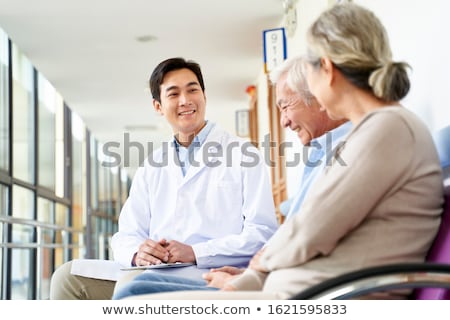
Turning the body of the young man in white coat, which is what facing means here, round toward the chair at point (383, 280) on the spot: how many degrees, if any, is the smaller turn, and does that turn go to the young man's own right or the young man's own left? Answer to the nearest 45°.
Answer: approximately 45° to the young man's own left

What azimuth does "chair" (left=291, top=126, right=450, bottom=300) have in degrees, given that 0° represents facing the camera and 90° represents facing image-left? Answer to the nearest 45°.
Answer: approximately 90°

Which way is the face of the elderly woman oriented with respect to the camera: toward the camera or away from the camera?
away from the camera

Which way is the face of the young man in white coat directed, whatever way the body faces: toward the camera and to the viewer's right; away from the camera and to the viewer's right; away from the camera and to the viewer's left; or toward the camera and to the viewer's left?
toward the camera and to the viewer's right

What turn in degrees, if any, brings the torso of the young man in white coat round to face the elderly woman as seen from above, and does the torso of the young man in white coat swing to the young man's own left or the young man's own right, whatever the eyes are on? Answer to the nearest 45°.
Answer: approximately 45° to the young man's own left

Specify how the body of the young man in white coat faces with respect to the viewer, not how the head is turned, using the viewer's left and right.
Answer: facing the viewer and to the left of the viewer

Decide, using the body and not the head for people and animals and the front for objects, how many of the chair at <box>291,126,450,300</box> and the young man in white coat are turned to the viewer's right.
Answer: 0

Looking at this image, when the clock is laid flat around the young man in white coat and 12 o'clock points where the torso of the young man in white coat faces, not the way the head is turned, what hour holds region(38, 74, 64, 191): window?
The window is roughly at 4 o'clock from the young man in white coat.
